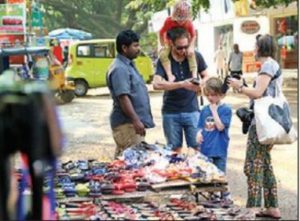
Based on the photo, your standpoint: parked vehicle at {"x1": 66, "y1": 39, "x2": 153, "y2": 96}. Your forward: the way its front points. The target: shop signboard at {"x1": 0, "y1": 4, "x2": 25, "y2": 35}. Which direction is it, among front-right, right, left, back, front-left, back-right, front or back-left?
back-left

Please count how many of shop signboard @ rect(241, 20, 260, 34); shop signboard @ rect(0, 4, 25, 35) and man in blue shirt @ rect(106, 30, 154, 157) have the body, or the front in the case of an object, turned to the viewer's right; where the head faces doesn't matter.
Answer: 1

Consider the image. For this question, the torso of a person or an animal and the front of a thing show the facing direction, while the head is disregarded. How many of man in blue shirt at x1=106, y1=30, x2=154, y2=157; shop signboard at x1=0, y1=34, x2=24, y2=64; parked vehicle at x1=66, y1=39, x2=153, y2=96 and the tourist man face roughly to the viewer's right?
2

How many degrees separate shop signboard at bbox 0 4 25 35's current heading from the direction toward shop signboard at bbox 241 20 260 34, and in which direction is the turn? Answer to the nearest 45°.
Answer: approximately 135° to its left

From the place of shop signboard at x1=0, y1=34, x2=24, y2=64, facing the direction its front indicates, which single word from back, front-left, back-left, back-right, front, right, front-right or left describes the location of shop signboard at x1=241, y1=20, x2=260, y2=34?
back-left

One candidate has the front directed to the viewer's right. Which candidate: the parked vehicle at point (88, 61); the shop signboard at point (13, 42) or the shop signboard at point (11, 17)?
the parked vehicle

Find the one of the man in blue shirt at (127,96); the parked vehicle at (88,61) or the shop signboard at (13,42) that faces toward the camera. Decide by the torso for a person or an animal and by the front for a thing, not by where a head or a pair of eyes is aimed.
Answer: the shop signboard

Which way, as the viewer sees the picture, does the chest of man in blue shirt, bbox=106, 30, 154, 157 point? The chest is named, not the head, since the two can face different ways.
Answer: to the viewer's right

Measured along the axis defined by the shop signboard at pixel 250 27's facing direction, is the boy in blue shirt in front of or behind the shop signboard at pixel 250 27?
in front

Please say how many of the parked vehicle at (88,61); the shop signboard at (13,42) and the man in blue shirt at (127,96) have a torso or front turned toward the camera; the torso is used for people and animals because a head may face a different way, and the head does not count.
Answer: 1

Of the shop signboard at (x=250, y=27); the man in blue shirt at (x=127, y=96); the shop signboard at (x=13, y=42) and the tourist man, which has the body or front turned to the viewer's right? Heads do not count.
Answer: the man in blue shirt

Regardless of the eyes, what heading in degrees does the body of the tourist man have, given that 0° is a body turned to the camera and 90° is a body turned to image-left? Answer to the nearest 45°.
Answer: approximately 0°
